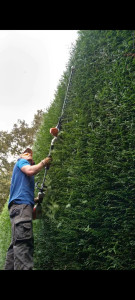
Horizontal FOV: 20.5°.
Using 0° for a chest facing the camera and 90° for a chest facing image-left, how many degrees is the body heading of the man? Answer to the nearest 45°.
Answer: approximately 270°

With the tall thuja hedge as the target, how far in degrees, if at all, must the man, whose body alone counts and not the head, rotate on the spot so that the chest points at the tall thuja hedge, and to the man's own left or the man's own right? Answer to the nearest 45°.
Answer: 0° — they already face it
